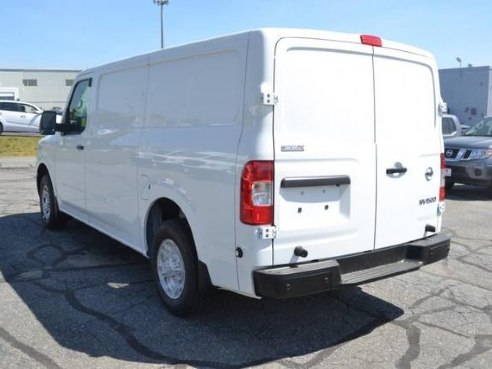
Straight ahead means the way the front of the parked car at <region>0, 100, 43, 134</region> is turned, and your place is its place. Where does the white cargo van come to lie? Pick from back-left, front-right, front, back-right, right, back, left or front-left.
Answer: right

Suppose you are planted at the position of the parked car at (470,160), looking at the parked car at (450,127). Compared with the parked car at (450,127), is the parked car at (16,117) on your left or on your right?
left

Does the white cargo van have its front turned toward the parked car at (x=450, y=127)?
no

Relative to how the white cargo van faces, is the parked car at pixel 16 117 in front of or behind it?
in front

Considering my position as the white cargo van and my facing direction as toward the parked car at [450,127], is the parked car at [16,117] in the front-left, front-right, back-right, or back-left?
front-left

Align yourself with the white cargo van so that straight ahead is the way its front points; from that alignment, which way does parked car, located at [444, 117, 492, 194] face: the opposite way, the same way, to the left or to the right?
to the left

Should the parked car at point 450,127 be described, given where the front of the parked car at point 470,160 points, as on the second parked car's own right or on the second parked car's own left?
on the second parked car's own right

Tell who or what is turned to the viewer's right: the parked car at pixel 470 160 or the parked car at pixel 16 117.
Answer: the parked car at pixel 16 117

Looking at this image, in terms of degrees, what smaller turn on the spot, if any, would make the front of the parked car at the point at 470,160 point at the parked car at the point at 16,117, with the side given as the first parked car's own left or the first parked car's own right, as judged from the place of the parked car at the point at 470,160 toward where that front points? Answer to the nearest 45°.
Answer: approximately 90° to the first parked car's own right

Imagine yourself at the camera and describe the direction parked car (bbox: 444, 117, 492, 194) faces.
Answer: facing the viewer and to the left of the viewer

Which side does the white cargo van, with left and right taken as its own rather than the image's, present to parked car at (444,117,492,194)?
right

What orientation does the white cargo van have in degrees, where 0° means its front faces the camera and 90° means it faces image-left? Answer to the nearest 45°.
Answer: approximately 135°

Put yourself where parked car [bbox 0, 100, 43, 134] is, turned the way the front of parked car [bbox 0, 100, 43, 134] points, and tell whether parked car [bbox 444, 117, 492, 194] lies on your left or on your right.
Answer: on your right

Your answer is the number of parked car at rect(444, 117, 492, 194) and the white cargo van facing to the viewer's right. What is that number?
0

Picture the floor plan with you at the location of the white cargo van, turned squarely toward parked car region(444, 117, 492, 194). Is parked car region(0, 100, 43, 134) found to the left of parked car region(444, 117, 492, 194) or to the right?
left
